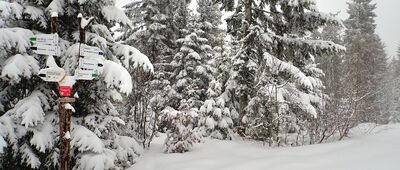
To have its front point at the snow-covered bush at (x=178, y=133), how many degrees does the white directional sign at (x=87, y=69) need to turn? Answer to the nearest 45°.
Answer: approximately 135° to its left

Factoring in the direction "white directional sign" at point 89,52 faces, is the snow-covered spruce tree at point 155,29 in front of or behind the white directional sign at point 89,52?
behind

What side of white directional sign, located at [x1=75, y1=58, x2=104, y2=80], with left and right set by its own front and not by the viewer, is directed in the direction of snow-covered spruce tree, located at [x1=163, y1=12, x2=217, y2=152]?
back

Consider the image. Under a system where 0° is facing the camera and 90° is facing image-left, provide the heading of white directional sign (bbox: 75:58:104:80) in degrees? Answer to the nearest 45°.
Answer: approximately 0°

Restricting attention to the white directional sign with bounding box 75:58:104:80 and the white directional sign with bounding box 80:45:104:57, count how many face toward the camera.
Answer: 2

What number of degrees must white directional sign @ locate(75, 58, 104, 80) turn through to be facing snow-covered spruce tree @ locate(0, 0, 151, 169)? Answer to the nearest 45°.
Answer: approximately 180°

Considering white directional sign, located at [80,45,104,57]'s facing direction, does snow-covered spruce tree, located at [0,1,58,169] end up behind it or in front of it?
behind

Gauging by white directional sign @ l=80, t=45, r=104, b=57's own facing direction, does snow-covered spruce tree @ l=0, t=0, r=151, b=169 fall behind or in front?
behind
